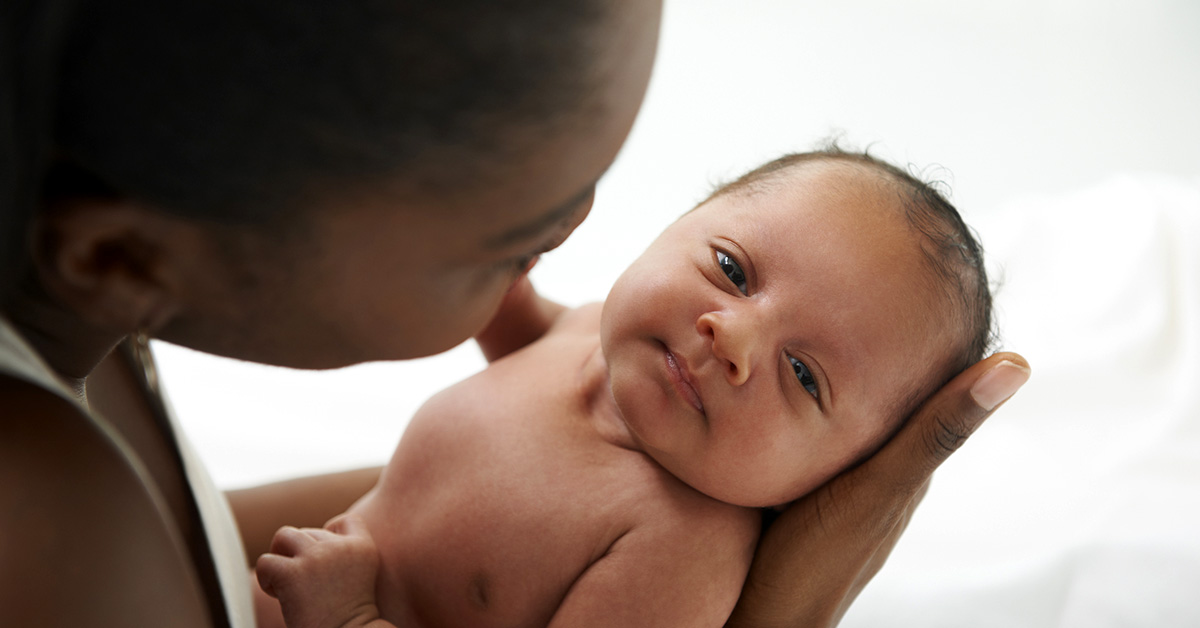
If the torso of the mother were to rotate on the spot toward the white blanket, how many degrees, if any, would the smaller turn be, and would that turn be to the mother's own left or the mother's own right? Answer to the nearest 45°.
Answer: approximately 45° to the mother's own left

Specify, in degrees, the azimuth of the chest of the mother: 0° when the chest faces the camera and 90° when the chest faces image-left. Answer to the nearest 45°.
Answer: approximately 270°

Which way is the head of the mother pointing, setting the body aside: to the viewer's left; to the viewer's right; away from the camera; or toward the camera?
to the viewer's right
